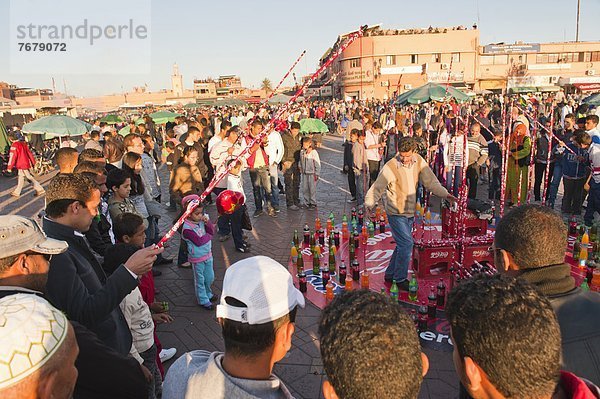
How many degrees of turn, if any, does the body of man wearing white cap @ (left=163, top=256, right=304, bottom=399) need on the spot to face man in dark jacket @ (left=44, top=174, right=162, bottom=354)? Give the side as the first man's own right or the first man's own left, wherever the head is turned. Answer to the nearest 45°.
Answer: approximately 90° to the first man's own left

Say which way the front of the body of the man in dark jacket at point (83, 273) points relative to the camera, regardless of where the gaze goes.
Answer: to the viewer's right

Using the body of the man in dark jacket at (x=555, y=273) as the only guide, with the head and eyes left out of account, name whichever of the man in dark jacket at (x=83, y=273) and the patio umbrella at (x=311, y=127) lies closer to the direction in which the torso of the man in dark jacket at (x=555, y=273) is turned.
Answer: the patio umbrella

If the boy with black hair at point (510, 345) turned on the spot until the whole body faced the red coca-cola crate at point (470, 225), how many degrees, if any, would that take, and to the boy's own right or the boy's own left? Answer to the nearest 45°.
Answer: approximately 45° to the boy's own right

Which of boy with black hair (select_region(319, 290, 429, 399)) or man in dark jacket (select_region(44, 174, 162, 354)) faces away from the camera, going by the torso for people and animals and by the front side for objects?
the boy with black hair

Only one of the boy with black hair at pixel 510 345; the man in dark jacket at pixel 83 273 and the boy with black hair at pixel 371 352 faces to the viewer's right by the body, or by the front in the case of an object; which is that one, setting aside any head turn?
the man in dark jacket

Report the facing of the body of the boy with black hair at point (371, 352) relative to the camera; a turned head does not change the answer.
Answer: away from the camera

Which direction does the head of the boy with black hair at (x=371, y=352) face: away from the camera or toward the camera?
away from the camera

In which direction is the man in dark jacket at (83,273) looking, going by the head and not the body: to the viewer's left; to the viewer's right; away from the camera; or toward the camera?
to the viewer's right

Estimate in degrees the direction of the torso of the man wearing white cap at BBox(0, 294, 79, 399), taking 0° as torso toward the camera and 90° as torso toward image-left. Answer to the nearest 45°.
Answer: approximately 225°

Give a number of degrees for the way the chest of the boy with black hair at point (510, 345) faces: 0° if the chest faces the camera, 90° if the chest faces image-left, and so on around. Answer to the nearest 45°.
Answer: approximately 135°
